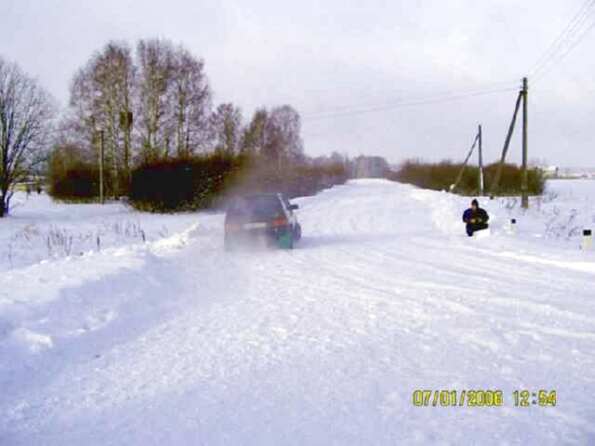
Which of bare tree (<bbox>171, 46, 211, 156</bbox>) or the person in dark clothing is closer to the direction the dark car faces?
the bare tree

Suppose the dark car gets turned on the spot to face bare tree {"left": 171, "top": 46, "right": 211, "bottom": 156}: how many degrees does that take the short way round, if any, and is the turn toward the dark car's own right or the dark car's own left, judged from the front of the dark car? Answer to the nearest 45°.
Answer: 0° — it already faces it

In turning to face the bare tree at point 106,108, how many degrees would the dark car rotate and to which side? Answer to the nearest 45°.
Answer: approximately 45° to its left

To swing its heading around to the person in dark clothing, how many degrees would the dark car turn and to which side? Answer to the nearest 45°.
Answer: approximately 90° to its right

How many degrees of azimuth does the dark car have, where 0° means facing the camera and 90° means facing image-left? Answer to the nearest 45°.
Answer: approximately 180°

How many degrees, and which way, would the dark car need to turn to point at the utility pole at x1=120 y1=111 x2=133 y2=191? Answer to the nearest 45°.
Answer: approximately 45° to its left

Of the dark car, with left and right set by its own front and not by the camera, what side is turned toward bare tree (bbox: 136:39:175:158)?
front
